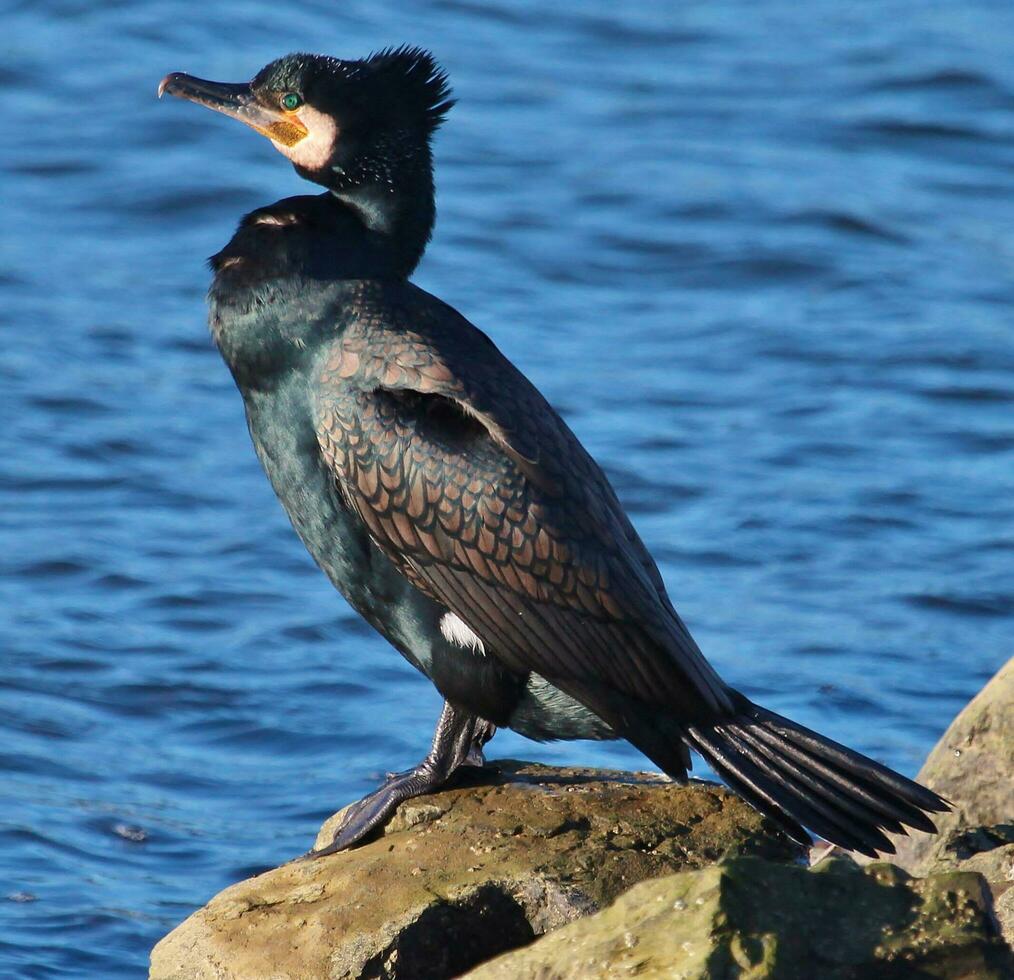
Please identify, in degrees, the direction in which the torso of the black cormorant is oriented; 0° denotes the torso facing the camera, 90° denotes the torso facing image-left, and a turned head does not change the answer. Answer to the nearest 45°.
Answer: approximately 90°

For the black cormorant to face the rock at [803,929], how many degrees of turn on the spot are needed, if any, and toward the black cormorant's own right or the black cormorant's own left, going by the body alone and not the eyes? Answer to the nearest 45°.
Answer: approximately 135° to the black cormorant's own left

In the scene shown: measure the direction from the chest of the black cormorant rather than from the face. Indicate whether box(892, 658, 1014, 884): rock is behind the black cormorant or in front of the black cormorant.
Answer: behind
